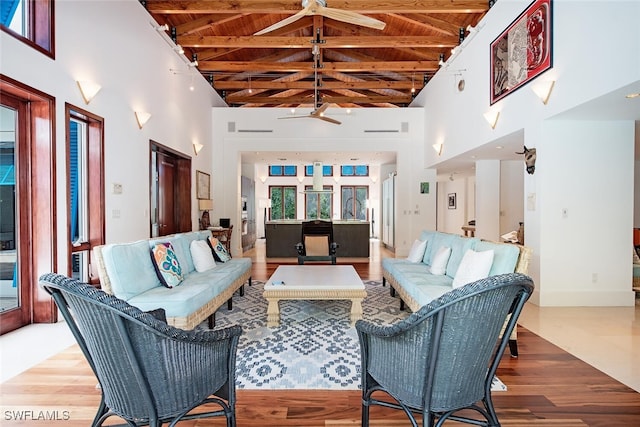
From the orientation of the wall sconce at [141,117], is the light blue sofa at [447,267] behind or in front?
in front

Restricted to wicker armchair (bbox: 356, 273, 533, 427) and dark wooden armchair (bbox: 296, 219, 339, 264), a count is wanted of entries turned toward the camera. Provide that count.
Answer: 1

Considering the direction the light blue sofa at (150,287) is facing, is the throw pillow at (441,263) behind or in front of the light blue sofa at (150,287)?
in front

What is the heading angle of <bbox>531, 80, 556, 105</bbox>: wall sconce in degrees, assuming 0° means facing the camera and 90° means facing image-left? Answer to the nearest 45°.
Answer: approximately 45°

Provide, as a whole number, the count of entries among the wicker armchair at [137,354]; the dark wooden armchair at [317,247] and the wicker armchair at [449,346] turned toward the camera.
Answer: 1

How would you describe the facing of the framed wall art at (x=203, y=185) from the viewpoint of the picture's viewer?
facing the viewer and to the right of the viewer

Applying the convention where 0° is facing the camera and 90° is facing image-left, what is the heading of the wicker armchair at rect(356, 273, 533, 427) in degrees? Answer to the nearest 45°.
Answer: approximately 135°

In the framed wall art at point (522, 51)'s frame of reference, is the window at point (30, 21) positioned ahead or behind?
ahead

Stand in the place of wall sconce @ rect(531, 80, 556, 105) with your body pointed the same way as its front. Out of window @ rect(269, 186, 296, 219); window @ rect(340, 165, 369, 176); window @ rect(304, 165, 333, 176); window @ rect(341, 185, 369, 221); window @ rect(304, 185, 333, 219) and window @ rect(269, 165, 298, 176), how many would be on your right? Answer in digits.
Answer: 6

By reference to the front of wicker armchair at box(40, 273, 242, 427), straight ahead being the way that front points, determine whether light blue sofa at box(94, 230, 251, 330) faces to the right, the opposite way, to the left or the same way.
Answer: to the right

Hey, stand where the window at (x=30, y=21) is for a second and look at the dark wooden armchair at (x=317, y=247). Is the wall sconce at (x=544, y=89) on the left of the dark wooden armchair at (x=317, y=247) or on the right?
right

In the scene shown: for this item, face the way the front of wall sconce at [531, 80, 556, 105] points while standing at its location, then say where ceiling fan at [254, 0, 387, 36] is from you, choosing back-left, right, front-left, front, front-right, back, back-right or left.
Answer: front

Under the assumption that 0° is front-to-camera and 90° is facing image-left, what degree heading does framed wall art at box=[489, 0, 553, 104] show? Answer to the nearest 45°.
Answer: approximately 45°

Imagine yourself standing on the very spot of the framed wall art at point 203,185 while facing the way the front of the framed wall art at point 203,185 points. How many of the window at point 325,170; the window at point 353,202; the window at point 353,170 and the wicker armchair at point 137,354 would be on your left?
3

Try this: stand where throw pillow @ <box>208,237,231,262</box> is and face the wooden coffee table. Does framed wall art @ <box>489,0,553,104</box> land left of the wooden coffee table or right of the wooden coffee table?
left

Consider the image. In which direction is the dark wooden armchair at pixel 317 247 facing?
toward the camera

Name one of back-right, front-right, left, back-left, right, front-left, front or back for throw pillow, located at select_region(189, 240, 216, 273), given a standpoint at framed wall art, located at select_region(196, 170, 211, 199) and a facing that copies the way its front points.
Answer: front-right

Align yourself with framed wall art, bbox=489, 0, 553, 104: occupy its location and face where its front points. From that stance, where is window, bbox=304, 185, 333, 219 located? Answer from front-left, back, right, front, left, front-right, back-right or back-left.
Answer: right

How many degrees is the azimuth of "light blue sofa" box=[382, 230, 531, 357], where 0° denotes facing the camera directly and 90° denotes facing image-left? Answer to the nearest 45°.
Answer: approximately 45°

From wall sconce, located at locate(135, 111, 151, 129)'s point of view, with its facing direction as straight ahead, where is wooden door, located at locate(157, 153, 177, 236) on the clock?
The wooden door is roughly at 8 o'clock from the wall sconce.

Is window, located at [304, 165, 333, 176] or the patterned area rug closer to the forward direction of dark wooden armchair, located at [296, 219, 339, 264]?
the patterned area rug

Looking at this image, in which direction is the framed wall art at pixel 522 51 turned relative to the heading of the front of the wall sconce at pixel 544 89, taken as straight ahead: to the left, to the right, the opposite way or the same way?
the same way

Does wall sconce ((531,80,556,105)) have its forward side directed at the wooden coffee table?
yes

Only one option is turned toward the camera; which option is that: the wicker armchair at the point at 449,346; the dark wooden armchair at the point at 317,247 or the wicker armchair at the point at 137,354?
the dark wooden armchair at the point at 317,247
